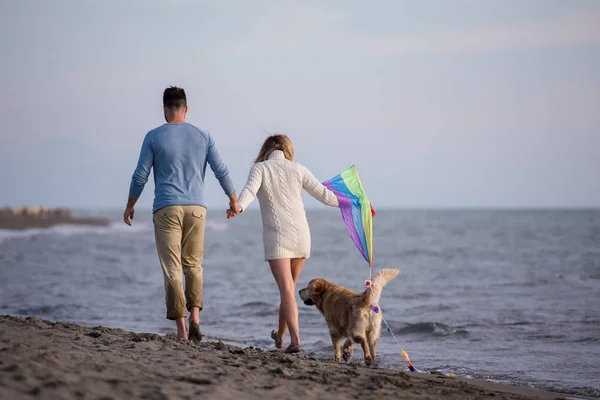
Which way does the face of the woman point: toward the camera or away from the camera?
away from the camera

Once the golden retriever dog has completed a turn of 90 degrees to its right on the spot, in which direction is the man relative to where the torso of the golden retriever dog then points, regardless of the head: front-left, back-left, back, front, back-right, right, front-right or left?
back-left

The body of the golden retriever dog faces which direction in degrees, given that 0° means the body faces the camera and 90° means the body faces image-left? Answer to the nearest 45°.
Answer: approximately 135°

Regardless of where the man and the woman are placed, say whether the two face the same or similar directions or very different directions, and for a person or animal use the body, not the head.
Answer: same or similar directions

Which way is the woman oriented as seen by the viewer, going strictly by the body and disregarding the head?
away from the camera

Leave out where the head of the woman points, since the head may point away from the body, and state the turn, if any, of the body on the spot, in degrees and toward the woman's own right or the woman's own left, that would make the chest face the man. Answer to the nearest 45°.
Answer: approximately 90° to the woman's own left

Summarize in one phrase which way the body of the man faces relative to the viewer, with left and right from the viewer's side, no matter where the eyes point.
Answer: facing away from the viewer

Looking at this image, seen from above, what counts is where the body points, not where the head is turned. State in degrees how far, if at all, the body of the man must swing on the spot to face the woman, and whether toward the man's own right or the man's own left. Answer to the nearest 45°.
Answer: approximately 90° to the man's own right

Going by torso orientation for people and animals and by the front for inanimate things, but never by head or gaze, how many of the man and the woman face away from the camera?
2

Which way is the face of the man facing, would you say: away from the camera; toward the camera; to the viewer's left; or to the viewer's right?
away from the camera
